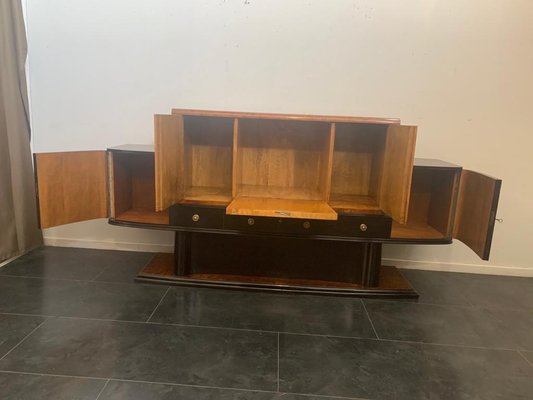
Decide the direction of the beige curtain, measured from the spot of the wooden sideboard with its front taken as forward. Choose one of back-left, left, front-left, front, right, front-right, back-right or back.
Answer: right

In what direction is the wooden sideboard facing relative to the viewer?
toward the camera
